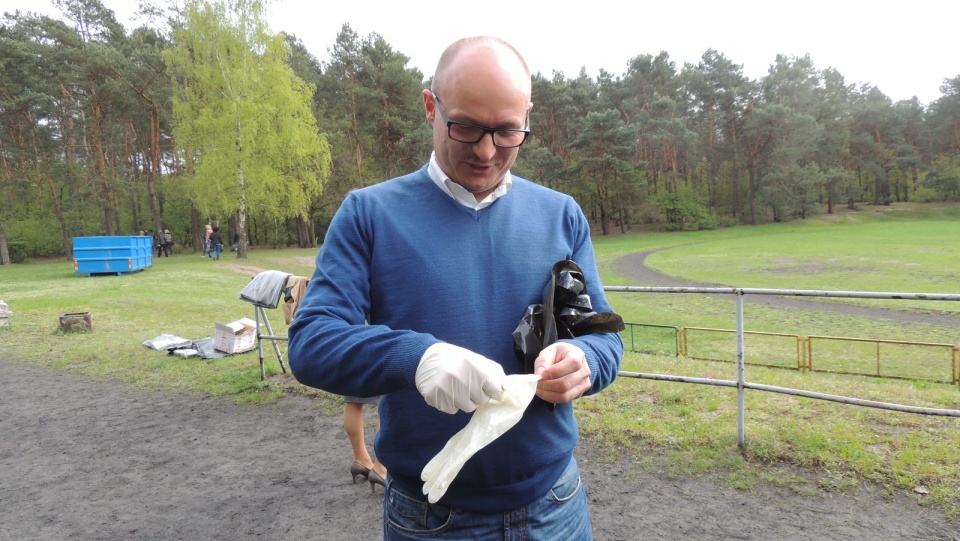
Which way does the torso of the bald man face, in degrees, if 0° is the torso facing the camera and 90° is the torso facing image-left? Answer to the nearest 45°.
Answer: approximately 0°

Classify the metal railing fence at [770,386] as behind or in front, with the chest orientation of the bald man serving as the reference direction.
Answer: behind

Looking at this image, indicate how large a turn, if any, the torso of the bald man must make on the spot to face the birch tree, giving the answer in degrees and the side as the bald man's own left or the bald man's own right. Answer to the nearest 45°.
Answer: approximately 180°
